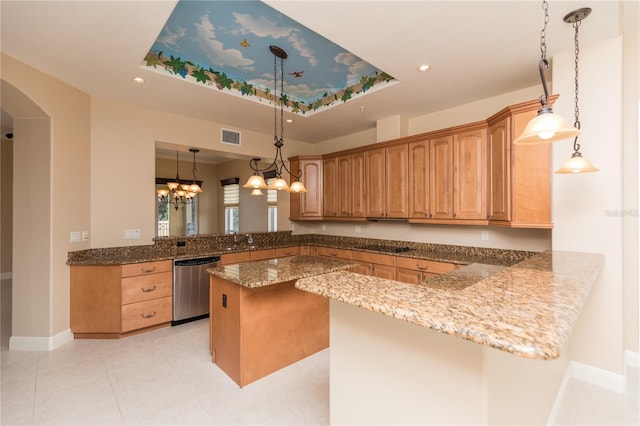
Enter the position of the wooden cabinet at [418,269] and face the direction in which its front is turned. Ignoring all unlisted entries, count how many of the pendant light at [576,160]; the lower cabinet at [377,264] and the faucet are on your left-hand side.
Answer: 1

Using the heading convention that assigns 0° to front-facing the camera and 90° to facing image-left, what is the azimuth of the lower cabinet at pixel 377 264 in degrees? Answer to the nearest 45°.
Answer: approximately 45°

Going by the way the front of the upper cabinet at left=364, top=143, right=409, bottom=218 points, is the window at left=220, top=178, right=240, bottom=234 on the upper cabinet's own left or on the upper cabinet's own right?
on the upper cabinet's own right

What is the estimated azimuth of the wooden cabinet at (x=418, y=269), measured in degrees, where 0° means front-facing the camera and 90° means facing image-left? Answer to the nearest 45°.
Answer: approximately 45°

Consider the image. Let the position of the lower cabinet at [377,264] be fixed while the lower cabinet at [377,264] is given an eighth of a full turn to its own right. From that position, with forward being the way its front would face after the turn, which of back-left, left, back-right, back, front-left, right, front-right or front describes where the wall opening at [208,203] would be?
front-right

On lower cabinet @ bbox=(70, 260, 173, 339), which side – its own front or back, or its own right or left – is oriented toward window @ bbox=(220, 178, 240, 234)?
left
